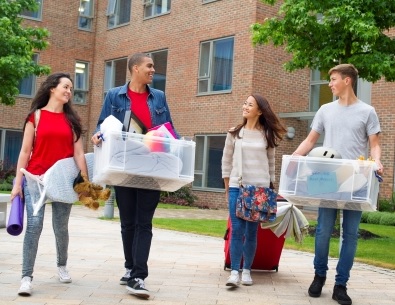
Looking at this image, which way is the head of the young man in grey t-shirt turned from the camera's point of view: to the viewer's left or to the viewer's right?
to the viewer's left

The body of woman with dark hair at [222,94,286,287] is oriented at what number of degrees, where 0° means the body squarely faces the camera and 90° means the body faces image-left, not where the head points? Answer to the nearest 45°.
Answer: approximately 0°

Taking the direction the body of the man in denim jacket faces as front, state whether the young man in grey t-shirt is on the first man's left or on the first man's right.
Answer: on the first man's left

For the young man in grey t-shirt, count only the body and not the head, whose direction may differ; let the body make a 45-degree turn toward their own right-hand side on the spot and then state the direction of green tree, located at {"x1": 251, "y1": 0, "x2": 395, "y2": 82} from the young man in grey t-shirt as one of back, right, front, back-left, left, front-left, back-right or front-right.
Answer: back-right

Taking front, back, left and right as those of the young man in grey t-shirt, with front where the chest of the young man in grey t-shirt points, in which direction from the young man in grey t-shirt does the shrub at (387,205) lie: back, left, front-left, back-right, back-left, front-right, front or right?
back

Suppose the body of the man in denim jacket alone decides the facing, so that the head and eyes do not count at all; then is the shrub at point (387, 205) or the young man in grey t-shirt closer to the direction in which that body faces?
the young man in grey t-shirt

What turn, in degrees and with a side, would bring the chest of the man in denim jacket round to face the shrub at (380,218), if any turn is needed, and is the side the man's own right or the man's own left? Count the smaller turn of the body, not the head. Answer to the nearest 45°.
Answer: approximately 135° to the man's own left

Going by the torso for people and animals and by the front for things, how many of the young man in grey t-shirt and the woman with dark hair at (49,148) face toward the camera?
2

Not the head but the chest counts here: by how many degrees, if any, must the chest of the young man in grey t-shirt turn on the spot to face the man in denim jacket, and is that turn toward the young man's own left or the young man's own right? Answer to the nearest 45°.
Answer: approximately 90° to the young man's own right

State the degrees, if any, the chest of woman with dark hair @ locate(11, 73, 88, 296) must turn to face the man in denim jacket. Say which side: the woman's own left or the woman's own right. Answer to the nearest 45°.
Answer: approximately 90° to the woman's own left

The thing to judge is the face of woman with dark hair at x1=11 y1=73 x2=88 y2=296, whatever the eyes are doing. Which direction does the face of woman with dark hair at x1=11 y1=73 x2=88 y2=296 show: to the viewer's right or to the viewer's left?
to the viewer's right
